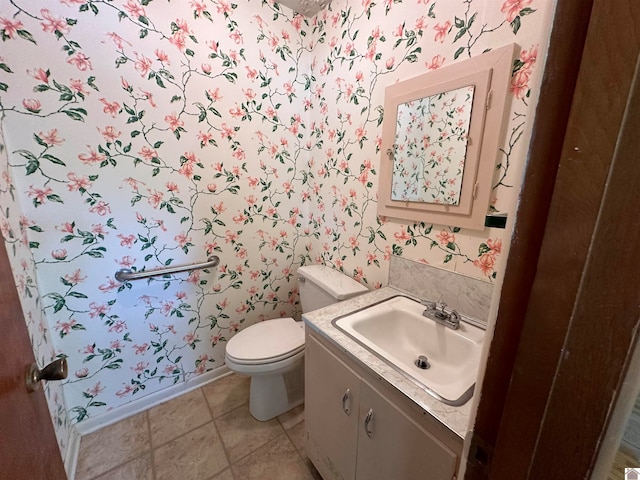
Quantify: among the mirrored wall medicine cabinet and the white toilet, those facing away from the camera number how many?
0

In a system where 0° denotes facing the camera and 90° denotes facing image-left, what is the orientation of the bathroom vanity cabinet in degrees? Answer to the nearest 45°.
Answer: approximately 45°

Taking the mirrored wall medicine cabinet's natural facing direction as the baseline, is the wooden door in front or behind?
in front

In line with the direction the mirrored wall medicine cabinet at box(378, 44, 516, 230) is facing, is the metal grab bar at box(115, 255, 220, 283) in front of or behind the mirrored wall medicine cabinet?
in front

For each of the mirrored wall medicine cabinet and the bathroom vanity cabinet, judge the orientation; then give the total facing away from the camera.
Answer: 0

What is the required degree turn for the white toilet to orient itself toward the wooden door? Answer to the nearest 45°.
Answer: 0° — it already faces it

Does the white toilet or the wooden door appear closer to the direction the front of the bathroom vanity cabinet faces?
the wooden door

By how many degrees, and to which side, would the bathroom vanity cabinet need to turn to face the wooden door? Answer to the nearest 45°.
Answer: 0° — it already faces it

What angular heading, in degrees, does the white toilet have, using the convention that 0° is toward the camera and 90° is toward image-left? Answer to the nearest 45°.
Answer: approximately 45°

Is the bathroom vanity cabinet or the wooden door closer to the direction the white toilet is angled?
the wooden door

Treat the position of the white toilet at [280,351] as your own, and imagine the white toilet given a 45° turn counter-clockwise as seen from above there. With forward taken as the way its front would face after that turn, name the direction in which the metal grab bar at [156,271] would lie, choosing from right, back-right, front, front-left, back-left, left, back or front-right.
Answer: right
